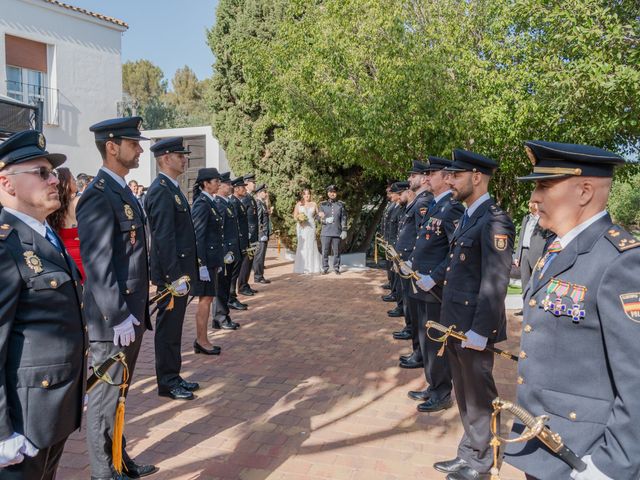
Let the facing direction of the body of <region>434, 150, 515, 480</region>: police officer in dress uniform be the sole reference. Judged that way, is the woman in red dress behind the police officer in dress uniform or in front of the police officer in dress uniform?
in front

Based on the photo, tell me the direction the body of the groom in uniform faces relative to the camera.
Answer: toward the camera

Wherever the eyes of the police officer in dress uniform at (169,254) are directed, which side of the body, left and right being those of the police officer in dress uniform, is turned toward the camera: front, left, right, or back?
right

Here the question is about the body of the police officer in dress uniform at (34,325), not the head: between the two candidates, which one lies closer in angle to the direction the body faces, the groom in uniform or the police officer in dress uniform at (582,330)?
the police officer in dress uniform

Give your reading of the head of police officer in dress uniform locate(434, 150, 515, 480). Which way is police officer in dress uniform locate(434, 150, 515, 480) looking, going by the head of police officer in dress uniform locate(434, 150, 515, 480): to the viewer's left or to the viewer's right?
to the viewer's left

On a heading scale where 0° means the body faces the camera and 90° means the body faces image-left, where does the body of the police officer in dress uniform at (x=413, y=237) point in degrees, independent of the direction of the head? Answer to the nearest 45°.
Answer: approximately 90°

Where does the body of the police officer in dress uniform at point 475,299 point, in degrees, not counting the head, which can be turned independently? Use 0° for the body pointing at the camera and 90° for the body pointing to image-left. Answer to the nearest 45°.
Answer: approximately 90°

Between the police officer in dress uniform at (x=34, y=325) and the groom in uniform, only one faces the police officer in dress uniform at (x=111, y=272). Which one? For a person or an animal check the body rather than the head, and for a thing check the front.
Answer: the groom in uniform

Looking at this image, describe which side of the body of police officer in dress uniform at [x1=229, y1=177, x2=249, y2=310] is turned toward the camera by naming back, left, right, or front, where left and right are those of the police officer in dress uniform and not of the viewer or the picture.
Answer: right

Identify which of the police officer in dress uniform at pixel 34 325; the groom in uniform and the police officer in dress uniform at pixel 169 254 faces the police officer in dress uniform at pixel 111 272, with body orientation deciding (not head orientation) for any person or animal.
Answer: the groom in uniform

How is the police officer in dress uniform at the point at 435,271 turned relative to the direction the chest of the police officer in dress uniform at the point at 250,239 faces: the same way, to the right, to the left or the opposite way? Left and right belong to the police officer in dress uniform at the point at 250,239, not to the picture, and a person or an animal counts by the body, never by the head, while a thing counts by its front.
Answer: the opposite way

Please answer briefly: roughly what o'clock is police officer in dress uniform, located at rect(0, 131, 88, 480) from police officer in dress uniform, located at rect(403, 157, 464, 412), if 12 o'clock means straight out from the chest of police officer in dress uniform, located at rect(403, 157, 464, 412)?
police officer in dress uniform, located at rect(0, 131, 88, 480) is roughly at 10 o'clock from police officer in dress uniform, located at rect(403, 157, 464, 412).

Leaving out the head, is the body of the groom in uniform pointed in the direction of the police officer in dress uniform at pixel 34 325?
yes

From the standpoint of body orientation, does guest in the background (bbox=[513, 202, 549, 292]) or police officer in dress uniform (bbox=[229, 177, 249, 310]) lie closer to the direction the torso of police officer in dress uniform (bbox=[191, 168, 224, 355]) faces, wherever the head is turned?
the guest in the background

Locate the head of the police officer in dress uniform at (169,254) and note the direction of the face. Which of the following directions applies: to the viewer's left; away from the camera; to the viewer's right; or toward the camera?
to the viewer's right

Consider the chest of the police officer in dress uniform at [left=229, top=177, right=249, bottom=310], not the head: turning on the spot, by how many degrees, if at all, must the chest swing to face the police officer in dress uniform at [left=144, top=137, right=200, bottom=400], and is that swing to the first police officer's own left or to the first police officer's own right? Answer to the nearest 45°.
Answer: approximately 90° to the first police officer's own right

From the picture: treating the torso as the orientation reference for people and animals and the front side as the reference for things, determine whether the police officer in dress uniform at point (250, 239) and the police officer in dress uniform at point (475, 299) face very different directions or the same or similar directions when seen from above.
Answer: very different directions

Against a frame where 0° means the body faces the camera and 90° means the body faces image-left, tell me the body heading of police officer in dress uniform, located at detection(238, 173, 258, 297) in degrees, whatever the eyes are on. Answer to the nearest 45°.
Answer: approximately 270°

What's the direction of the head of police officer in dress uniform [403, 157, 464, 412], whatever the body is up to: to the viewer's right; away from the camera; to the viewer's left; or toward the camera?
to the viewer's left

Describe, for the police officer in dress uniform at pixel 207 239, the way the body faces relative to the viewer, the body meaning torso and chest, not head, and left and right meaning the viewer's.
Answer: facing to the right of the viewer
